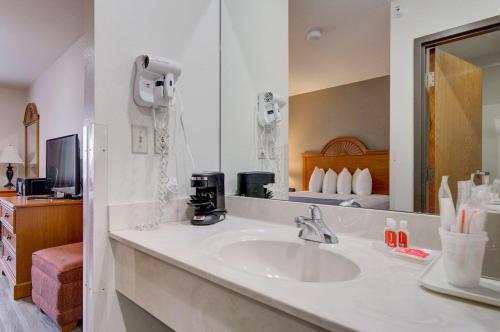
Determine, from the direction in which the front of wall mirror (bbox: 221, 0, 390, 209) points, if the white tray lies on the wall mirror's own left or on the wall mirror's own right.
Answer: on the wall mirror's own left

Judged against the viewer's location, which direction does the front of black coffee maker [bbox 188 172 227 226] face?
facing the viewer and to the left of the viewer

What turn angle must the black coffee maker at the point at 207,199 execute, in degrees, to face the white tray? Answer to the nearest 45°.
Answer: approximately 90° to its left

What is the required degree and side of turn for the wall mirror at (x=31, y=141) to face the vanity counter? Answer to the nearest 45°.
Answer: approximately 45° to its left

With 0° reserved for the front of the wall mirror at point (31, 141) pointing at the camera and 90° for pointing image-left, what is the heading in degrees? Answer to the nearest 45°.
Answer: approximately 45°

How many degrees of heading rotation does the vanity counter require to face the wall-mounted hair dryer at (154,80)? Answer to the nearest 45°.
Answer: approximately 90° to its right

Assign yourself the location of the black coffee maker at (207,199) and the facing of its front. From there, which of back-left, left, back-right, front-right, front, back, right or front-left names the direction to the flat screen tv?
right
